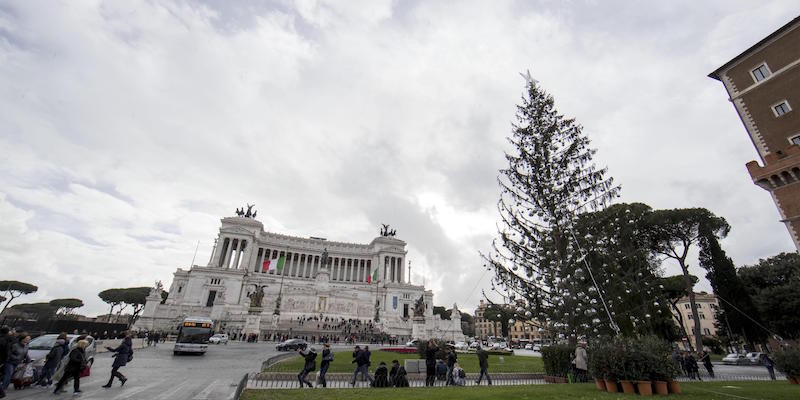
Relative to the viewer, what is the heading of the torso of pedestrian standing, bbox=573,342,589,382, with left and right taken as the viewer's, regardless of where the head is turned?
facing away from the viewer

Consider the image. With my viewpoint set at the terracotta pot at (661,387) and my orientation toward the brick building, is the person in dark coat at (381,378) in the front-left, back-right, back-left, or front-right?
back-left
